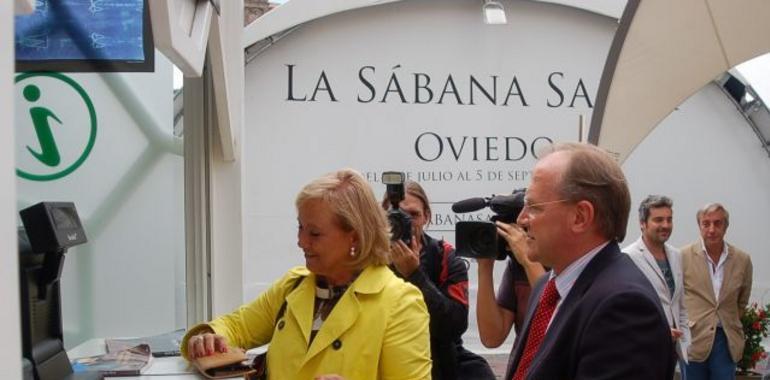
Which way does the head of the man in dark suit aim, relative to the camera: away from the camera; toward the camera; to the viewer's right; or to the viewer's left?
to the viewer's left

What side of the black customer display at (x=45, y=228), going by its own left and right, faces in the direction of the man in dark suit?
front

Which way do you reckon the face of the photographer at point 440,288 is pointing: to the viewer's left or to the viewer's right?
to the viewer's left

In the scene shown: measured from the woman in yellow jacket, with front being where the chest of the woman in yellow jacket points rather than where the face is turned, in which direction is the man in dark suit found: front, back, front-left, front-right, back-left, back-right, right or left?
left

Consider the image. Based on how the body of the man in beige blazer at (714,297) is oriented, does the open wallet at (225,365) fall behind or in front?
in front

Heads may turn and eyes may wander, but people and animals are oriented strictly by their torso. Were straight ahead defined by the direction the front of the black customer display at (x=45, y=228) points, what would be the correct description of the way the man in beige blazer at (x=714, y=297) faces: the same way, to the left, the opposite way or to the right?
to the right

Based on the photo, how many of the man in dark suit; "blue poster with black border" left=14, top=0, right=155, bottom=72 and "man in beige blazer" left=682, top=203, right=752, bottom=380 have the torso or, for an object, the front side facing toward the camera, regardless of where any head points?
2

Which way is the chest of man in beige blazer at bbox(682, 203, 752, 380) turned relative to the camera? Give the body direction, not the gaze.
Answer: toward the camera

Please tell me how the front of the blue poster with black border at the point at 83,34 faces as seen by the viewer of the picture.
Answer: facing the viewer

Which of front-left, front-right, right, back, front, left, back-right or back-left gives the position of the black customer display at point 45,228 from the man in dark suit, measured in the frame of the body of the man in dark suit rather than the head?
front

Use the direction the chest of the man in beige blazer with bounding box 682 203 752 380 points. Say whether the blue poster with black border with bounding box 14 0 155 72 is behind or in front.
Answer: in front

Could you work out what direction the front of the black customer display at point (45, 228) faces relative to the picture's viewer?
facing the viewer and to the right of the viewer
